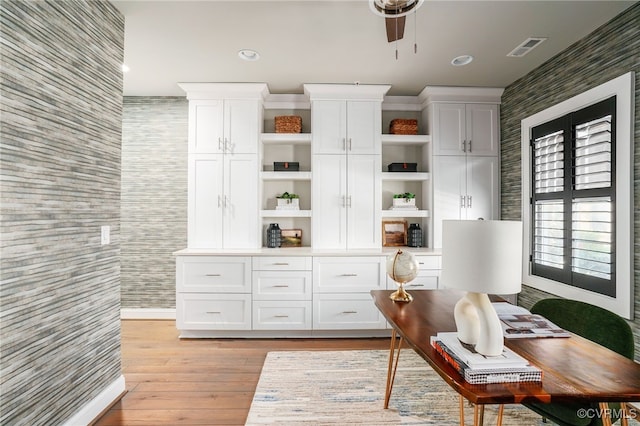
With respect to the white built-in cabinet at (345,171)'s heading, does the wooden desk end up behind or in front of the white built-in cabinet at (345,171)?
in front

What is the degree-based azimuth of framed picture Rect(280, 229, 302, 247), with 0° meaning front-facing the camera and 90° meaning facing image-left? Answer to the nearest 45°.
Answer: approximately 0°

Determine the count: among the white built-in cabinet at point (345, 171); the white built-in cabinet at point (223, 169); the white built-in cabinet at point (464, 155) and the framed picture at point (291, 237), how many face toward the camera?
4

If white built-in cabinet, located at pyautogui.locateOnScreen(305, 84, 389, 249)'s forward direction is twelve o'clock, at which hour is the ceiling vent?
The ceiling vent is roughly at 10 o'clock from the white built-in cabinet.

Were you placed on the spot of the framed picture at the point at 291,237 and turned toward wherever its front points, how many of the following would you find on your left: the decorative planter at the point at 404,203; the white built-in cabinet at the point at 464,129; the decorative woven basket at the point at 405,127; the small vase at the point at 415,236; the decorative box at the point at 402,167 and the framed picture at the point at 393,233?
6

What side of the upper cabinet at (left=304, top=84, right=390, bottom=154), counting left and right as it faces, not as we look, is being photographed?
front

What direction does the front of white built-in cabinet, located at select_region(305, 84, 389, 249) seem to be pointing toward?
toward the camera

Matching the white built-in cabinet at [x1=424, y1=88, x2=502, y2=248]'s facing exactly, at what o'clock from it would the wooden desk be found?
The wooden desk is roughly at 12 o'clock from the white built-in cabinet.

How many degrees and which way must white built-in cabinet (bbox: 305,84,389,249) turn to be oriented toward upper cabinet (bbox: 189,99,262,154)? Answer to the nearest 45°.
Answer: approximately 90° to its right

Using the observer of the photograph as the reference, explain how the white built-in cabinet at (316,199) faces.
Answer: facing the viewer

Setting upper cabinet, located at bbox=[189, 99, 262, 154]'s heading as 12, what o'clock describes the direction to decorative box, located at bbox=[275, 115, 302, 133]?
The decorative box is roughly at 9 o'clock from the upper cabinet.

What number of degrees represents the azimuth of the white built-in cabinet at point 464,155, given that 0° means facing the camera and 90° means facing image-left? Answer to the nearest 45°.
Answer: approximately 0°
